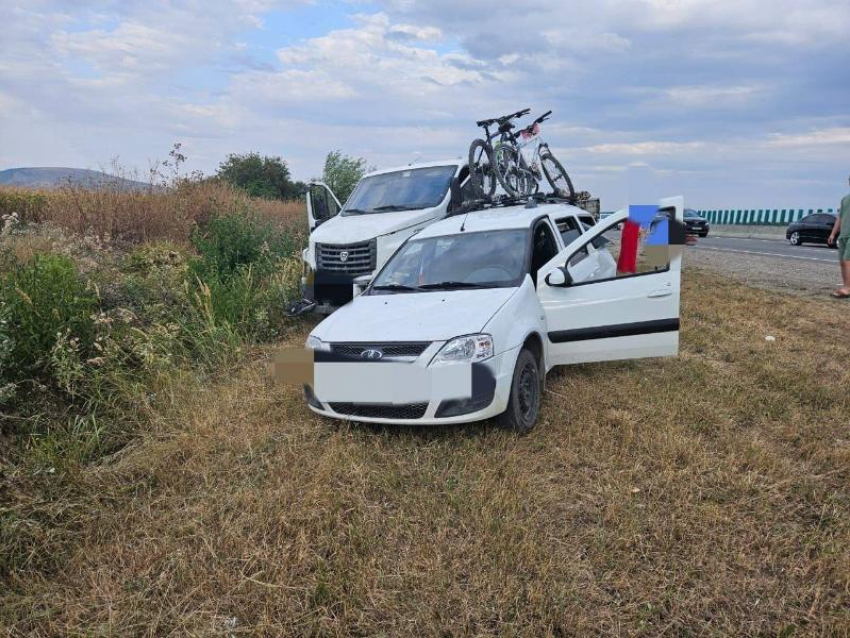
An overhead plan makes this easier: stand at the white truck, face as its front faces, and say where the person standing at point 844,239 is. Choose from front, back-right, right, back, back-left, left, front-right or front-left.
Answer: back-left

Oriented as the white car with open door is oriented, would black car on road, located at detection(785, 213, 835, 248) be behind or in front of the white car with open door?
behind

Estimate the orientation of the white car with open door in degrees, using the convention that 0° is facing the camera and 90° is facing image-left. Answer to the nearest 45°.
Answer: approximately 45°

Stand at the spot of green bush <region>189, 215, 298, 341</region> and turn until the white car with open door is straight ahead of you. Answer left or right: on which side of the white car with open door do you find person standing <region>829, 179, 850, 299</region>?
left

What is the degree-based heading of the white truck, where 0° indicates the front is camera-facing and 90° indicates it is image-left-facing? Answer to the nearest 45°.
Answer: approximately 45°

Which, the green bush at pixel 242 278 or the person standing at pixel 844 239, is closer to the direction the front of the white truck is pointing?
the green bush

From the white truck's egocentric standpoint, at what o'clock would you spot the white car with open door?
The white car with open door is roughly at 10 o'clock from the white truck.

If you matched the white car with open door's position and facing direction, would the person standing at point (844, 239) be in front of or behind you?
behind

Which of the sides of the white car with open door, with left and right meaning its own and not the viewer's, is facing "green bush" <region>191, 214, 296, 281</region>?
right
